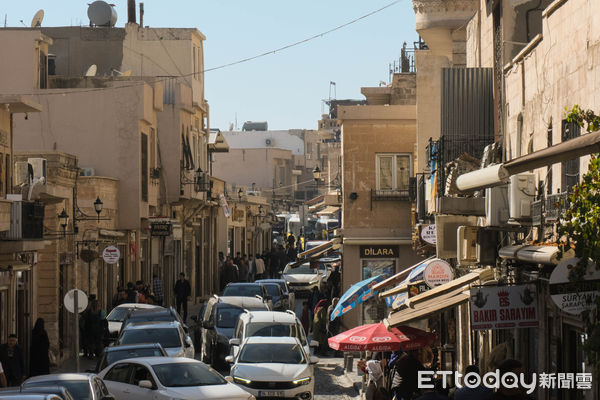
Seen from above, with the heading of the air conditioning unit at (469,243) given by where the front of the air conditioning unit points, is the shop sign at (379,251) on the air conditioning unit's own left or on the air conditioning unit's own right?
on the air conditioning unit's own right

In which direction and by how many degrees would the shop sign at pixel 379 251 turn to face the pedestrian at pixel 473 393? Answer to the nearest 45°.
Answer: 0° — it already faces them

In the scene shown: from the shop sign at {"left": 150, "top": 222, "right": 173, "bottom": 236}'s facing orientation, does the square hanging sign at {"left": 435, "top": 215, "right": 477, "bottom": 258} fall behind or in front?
in front

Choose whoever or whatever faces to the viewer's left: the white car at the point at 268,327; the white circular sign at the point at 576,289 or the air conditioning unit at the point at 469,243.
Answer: the air conditioning unit

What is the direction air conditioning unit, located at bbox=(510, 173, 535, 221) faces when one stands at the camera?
facing to the left of the viewer
